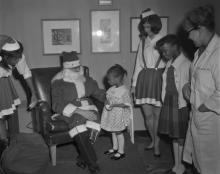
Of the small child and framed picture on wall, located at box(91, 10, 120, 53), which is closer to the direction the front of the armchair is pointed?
the small child

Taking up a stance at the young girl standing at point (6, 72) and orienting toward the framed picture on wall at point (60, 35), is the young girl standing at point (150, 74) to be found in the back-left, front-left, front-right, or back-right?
front-right

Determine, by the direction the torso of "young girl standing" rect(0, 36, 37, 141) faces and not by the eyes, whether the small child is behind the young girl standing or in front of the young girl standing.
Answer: in front

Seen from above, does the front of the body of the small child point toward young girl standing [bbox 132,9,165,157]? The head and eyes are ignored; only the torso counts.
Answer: no

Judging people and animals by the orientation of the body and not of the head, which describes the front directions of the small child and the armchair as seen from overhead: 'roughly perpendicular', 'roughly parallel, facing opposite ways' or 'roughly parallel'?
roughly perpendicular

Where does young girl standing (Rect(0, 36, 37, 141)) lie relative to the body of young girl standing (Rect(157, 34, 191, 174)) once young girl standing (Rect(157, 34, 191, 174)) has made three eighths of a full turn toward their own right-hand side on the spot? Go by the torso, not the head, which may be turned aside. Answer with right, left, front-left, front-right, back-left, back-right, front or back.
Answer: left

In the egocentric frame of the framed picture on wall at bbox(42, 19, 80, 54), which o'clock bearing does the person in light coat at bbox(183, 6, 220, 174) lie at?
The person in light coat is roughly at 11 o'clock from the framed picture on wall.

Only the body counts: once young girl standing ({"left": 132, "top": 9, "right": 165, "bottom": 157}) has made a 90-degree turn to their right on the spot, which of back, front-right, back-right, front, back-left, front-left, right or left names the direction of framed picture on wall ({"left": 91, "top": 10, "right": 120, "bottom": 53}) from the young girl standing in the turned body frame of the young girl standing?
front

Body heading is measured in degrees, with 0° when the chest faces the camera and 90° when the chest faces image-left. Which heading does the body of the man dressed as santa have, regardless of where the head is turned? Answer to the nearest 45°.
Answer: approximately 315°

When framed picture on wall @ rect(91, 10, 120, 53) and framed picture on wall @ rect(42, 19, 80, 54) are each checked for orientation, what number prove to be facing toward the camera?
2

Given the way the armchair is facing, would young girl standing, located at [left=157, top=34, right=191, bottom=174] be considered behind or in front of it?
in front

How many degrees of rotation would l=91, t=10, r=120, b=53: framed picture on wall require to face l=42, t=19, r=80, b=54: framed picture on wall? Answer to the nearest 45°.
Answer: approximately 90° to its right

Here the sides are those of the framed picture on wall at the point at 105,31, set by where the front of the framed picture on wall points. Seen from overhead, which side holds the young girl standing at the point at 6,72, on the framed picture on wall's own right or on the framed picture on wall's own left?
on the framed picture on wall's own right

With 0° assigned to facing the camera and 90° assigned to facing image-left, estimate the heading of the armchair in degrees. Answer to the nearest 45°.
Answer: approximately 315°

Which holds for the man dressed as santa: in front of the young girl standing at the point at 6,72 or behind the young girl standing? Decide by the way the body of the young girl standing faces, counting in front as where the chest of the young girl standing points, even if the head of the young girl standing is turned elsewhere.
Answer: in front

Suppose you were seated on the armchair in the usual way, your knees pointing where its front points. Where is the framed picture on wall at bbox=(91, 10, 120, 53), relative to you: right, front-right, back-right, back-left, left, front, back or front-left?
left

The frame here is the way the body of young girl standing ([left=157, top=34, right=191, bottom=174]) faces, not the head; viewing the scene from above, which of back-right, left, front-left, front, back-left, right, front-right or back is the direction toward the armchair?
front-right
